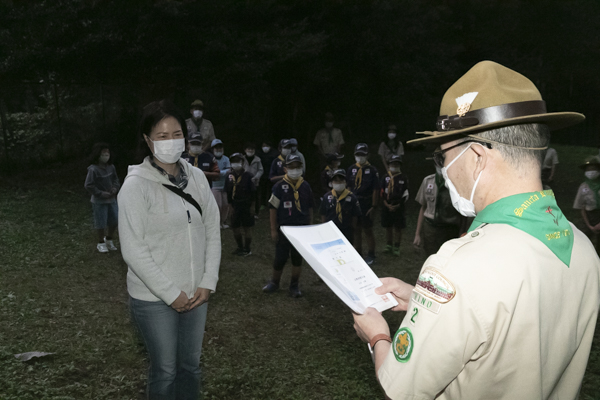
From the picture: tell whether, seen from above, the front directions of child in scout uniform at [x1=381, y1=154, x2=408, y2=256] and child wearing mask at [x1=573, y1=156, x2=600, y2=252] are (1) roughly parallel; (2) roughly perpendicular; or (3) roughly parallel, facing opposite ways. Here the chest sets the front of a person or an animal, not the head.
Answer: roughly parallel

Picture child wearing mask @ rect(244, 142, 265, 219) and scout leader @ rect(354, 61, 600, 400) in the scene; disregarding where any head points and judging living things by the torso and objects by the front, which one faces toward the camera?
the child wearing mask

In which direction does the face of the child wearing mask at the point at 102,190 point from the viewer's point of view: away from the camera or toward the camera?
toward the camera

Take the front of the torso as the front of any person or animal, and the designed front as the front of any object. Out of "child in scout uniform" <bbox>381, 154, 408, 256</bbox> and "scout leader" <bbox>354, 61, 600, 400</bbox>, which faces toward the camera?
the child in scout uniform

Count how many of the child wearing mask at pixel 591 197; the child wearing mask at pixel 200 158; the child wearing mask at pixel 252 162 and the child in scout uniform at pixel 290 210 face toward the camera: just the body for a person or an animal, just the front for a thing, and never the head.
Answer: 4

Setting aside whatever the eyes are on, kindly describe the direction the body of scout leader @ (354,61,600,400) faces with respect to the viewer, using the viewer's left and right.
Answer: facing away from the viewer and to the left of the viewer

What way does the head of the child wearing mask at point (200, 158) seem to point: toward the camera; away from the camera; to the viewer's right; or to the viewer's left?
toward the camera

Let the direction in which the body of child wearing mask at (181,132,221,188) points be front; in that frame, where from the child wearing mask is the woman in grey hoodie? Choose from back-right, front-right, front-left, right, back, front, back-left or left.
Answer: front

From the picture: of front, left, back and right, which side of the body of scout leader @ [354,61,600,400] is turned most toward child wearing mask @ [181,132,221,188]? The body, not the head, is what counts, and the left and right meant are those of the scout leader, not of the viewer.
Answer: front

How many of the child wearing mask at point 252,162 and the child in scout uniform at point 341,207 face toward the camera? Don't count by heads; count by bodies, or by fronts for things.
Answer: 2

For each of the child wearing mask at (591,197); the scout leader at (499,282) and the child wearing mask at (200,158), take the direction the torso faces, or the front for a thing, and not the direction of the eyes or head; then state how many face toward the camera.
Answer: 2

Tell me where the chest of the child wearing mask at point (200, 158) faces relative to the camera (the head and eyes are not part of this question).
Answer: toward the camera

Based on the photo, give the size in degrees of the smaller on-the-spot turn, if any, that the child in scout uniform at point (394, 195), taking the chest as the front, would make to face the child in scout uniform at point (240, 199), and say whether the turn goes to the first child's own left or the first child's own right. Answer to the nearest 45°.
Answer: approximately 90° to the first child's own right

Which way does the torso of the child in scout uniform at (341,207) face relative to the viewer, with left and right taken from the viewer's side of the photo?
facing the viewer

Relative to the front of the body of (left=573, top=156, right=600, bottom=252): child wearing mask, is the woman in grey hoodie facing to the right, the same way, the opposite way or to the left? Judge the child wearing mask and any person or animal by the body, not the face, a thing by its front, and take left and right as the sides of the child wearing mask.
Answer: to the left

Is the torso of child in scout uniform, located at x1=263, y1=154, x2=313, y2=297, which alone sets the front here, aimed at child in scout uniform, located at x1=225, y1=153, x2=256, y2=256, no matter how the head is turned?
no

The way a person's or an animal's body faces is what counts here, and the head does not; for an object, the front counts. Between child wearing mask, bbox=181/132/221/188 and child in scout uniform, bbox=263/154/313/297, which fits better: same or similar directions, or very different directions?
same or similar directions
